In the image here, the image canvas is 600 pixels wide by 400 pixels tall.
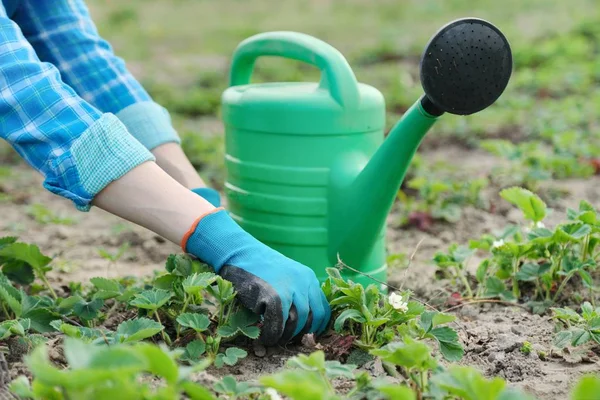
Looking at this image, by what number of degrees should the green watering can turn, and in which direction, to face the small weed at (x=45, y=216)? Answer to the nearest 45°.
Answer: approximately 180°

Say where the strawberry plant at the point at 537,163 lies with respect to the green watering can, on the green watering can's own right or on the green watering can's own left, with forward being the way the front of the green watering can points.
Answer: on the green watering can's own left

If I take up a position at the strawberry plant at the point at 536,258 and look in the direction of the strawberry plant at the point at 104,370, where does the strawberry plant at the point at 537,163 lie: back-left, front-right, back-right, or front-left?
back-right

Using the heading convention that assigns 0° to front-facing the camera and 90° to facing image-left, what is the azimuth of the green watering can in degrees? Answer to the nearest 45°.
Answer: approximately 315°
